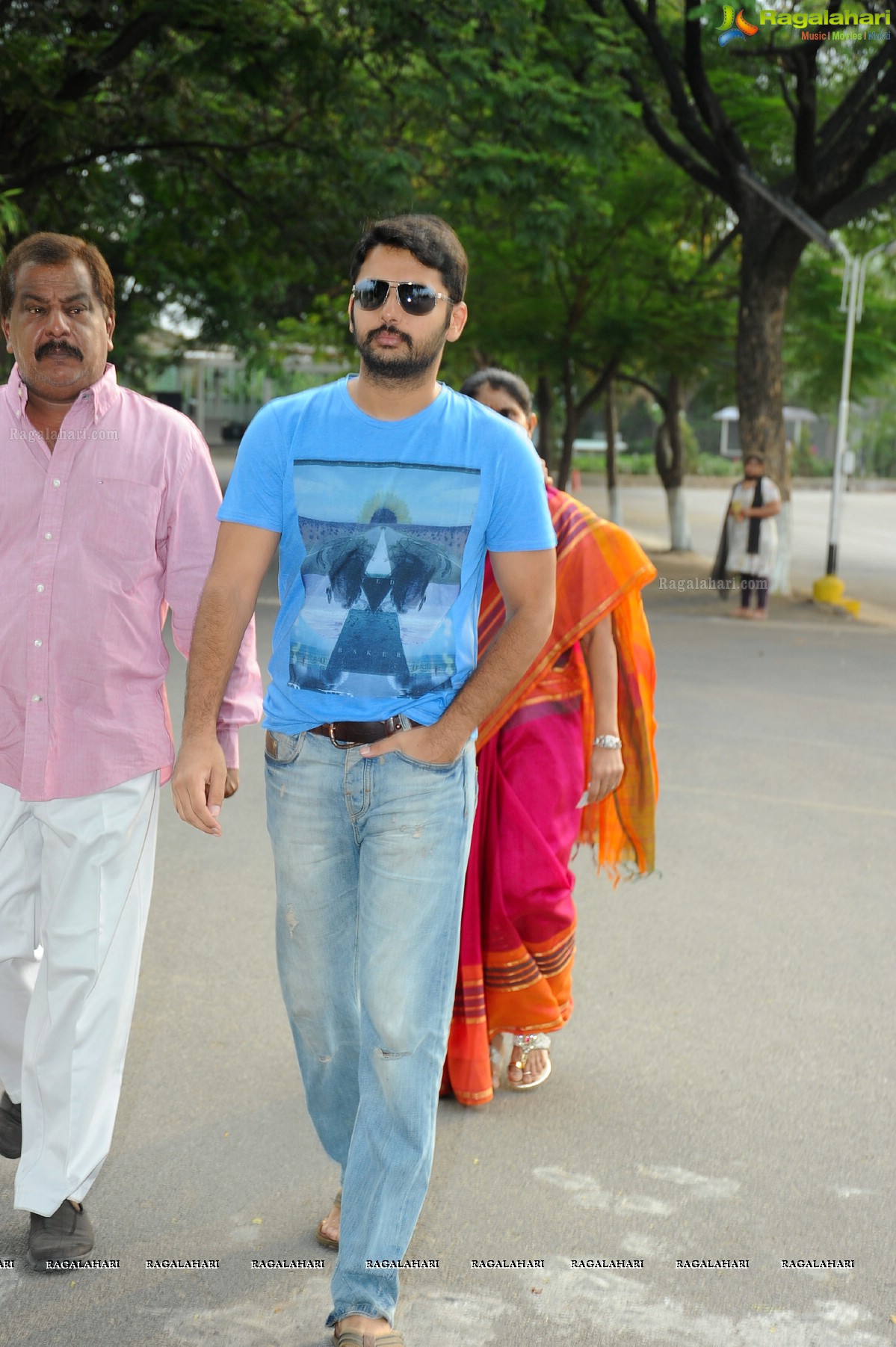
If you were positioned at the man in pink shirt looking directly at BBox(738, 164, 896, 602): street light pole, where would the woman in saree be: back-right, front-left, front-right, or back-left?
front-right

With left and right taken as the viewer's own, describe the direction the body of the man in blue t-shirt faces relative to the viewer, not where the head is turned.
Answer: facing the viewer

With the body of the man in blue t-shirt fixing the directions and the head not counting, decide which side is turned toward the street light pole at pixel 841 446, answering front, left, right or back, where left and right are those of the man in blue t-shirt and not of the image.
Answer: back

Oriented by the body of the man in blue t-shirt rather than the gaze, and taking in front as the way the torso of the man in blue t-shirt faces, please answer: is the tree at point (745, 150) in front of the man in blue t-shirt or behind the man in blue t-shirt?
behind

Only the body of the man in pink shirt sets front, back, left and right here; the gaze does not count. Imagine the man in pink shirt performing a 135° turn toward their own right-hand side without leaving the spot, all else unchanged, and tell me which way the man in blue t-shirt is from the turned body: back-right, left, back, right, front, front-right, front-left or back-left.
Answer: back

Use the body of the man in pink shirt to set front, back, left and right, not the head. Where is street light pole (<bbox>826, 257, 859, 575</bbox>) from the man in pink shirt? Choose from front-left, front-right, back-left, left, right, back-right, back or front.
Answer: back-left

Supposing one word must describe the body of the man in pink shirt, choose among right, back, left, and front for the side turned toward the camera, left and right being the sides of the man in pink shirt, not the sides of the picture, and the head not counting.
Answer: front

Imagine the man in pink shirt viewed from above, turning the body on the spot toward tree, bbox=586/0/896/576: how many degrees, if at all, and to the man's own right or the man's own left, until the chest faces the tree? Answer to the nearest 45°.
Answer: approximately 135° to the man's own left
